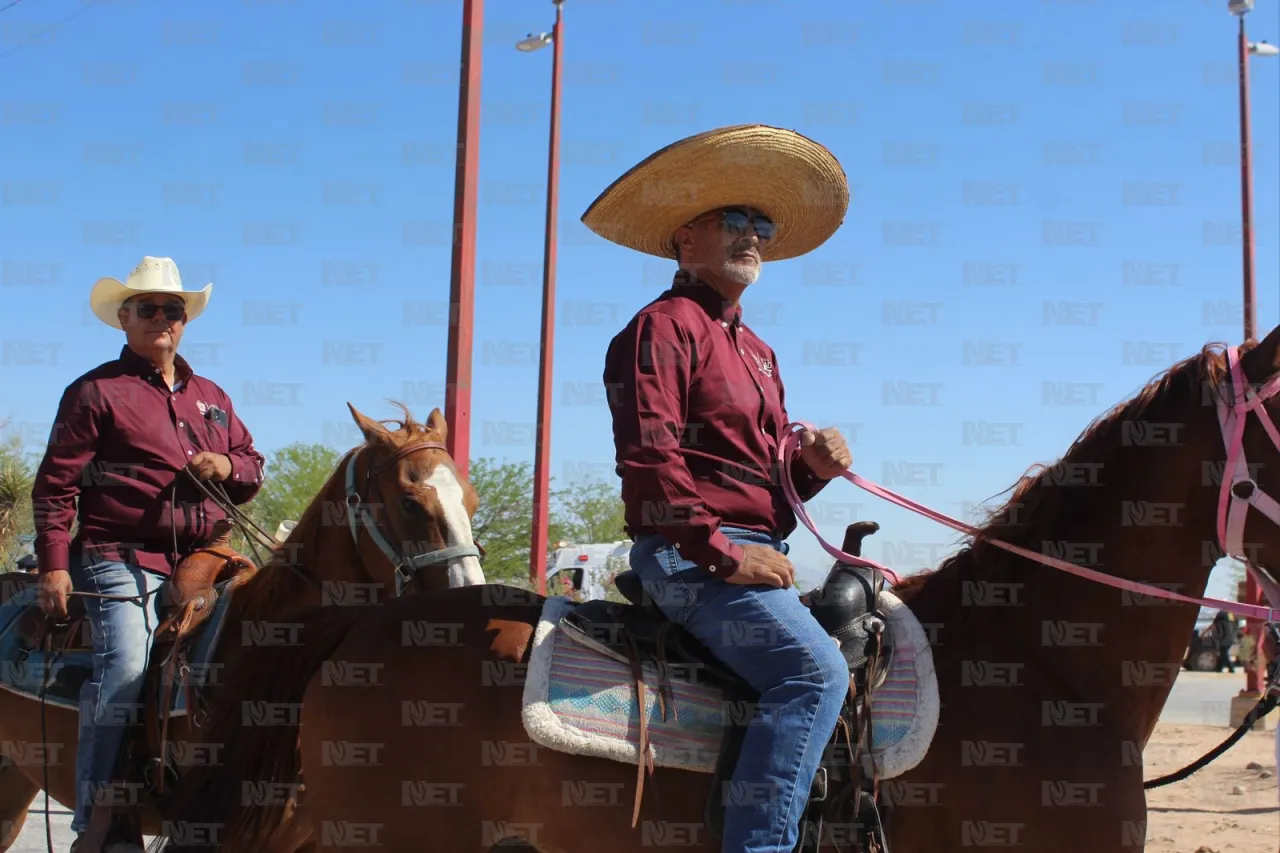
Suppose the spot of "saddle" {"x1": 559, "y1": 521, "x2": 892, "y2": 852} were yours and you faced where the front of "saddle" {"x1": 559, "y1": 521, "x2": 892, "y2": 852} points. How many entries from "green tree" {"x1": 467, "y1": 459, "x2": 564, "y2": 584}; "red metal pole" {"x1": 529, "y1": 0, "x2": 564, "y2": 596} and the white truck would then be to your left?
3

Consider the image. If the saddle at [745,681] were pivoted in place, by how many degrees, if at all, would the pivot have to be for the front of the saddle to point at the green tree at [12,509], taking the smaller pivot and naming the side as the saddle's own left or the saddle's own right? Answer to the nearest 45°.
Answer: approximately 135° to the saddle's own left

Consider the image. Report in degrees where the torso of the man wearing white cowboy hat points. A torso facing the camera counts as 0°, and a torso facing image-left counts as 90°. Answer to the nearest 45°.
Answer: approximately 315°

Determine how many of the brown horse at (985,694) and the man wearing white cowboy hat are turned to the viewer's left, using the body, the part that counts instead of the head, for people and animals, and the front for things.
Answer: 0

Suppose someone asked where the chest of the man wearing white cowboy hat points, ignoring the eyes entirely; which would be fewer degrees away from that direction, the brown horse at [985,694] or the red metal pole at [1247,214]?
the brown horse

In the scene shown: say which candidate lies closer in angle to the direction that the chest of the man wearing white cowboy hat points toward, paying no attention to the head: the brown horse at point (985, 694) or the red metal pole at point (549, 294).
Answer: the brown horse

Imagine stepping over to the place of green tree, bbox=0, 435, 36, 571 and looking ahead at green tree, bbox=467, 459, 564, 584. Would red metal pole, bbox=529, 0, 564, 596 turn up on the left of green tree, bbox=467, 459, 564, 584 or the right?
right

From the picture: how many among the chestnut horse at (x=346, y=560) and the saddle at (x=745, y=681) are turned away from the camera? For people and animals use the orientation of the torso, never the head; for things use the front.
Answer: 0

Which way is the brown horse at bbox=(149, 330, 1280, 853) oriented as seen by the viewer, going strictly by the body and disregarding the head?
to the viewer's right

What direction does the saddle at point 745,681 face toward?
to the viewer's right
